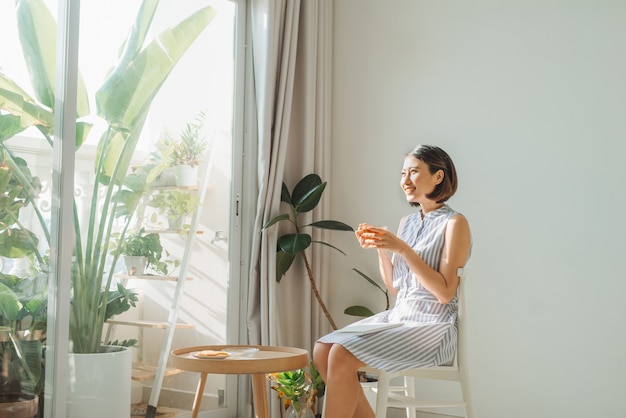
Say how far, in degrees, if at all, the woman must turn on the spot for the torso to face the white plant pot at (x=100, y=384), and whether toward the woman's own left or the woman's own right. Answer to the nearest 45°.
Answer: approximately 45° to the woman's own right

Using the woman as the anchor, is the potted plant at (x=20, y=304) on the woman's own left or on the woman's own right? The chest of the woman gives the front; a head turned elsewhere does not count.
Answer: on the woman's own right

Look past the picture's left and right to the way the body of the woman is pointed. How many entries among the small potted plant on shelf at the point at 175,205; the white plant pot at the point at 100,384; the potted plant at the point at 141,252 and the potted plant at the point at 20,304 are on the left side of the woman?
0

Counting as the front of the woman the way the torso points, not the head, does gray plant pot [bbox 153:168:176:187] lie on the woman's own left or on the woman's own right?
on the woman's own right

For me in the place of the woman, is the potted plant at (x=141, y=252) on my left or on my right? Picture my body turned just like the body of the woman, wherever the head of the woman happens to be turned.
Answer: on my right

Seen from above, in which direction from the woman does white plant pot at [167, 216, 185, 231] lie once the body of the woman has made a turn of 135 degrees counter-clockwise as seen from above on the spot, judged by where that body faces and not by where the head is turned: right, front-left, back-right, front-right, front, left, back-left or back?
back-left

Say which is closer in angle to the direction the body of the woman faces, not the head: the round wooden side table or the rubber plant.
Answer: the round wooden side table

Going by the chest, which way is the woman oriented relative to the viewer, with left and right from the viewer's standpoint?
facing the viewer and to the left of the viewer

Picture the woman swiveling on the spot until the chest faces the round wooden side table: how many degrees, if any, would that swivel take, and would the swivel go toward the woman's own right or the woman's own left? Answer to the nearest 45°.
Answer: approximately 45° to the woman's own right

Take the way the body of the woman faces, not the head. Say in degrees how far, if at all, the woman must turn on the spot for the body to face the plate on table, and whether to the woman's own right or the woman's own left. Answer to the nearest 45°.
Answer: approximately 45° to the woman's own right

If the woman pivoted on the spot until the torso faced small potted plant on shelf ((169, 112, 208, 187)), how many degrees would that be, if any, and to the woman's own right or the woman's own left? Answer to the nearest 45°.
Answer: approximately 90° to the woman's own right

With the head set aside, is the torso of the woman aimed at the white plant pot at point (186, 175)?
no

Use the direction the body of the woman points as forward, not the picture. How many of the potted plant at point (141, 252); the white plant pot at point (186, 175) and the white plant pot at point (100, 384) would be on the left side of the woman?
0
